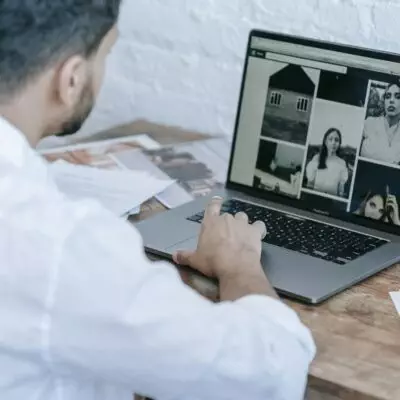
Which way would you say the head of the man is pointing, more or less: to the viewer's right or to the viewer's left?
to the viewer's right

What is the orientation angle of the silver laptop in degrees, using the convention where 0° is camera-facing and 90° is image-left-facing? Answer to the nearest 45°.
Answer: approximately 45°

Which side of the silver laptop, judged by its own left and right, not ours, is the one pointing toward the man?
front

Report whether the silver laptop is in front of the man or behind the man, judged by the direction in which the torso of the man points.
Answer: in front

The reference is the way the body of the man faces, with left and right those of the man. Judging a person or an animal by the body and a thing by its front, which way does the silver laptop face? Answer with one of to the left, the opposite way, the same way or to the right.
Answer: the opposite way

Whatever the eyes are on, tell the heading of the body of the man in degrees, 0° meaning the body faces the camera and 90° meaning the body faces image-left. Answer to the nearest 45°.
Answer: approximately 225°
